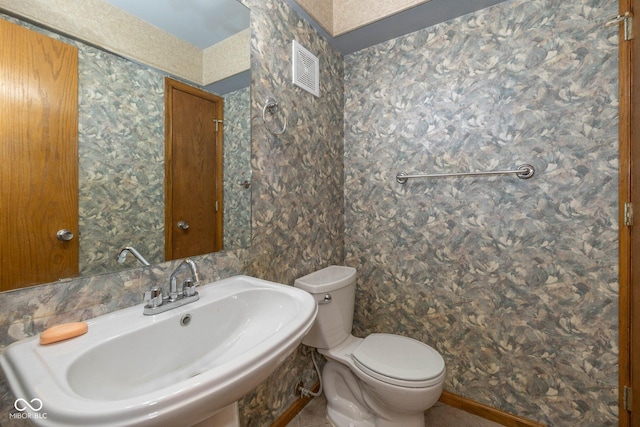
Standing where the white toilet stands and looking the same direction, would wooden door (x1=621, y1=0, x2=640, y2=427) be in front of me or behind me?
in front

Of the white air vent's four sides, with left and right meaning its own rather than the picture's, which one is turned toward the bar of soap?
right

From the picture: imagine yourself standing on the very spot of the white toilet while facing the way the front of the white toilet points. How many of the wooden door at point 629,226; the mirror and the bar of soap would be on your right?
2

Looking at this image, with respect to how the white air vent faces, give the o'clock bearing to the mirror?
The mirror is roughly at 3 o'clock from the white air vent.

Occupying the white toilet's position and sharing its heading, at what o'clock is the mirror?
The mirror is roughly at 3 o'clock from the white toilet.

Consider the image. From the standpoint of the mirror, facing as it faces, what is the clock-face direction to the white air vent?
The white air vent is roughly at 10 o'clock from the mirror.

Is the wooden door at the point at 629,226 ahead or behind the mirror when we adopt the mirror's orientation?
ahead

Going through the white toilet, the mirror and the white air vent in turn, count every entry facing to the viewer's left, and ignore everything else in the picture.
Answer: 0

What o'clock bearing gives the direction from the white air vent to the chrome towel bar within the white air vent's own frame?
The chrome towel bar is roughly at 11 o'clock from the white air vent.

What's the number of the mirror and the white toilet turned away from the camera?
0

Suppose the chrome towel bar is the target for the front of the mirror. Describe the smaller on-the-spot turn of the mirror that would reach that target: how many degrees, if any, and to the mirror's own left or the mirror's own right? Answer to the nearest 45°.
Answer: approximately 45° to the mirror's own left

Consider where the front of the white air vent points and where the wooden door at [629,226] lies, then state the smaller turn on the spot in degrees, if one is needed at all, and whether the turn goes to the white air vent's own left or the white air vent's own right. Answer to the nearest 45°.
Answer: approximately 45° to the white air vent's own left

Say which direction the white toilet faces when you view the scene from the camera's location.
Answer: facing the viewer and to the right of the viewer

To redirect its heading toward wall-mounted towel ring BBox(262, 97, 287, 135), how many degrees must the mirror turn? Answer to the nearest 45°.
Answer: approximately 45° to its left
